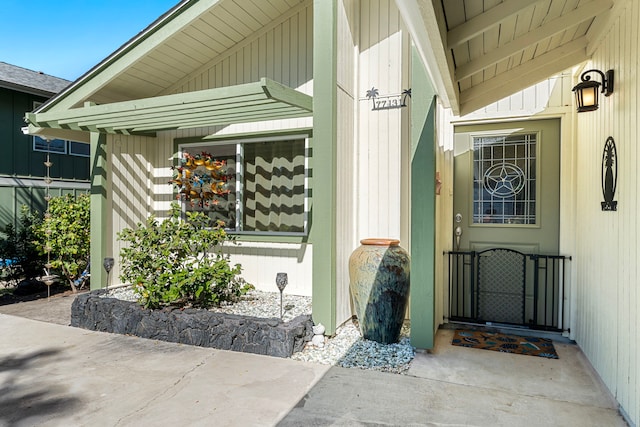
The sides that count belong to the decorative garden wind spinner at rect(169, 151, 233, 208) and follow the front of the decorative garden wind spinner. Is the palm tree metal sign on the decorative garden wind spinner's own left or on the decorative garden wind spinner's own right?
on the decorative garden wind spinner's own left

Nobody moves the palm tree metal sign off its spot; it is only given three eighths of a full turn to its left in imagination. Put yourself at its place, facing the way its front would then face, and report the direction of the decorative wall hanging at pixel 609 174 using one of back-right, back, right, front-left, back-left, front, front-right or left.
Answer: right

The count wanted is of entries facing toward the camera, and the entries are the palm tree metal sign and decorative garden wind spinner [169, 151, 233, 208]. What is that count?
2

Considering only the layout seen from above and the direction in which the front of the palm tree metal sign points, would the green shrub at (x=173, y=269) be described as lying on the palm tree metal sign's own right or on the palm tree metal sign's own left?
on the palm tree metal sign's own right

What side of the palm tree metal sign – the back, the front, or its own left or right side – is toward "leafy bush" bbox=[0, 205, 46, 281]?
right

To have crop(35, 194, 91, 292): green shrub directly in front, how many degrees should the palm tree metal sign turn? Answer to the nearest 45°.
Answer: approximately 90° to its right

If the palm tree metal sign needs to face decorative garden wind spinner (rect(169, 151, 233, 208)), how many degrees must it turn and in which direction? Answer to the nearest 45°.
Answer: approximately 90° to its right

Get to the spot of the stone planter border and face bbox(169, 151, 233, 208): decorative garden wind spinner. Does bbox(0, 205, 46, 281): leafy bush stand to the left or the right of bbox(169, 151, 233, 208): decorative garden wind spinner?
left

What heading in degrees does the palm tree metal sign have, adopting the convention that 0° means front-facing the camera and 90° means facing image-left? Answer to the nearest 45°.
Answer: approximately 0°

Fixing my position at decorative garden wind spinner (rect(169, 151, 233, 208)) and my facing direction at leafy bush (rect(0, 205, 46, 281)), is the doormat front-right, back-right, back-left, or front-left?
back-left

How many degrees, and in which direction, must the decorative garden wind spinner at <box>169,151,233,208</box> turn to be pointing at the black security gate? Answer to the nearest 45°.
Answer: approximately 45° to its left

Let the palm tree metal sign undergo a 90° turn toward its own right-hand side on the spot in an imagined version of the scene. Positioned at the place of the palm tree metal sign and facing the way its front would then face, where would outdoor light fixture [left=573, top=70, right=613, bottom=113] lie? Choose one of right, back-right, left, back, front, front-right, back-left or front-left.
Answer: back-left

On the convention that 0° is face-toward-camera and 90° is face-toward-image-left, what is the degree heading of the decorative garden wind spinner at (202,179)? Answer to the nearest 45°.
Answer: approximately 0°
